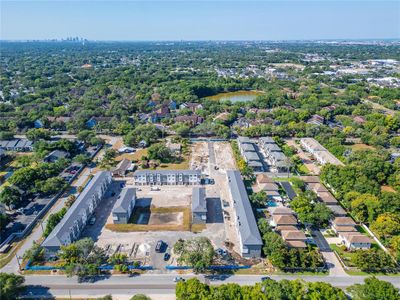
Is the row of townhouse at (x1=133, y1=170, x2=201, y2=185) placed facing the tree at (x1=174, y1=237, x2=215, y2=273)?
yes

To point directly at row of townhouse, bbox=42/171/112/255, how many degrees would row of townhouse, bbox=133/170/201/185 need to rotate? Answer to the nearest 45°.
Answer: approximately 45° to its right

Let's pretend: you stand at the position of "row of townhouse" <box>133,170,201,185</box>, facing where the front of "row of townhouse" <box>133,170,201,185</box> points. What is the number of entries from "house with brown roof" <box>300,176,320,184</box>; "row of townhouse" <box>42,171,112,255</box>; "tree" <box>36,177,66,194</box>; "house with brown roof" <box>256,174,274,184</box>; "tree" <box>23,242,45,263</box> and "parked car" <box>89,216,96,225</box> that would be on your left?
2

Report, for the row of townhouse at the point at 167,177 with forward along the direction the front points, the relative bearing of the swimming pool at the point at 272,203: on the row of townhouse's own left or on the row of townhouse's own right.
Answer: on the row of townhouse's own left

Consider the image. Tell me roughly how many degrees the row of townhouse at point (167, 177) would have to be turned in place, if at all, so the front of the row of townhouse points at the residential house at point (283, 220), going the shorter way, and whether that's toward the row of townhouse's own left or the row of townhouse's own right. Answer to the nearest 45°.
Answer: approximately 45° to the row of townhouse's own left

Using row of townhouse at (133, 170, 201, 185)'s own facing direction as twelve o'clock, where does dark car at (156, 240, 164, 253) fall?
The dark car is roughly at 12 o'clock from the row of townhouse.

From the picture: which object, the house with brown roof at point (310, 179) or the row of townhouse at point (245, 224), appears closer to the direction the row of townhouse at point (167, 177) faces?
the row of townhouse

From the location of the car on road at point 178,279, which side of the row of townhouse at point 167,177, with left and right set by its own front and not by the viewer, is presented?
front

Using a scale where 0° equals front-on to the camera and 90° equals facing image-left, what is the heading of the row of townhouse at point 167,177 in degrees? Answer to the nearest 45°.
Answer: approximately 0°

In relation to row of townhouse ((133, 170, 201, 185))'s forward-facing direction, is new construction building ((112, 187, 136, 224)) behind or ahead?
ahead

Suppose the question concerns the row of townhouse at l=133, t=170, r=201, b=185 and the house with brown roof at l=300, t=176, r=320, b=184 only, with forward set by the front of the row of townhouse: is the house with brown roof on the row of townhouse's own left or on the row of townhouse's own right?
on the row of townhouse's own left

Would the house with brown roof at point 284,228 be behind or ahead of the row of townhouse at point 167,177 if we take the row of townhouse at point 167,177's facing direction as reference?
ahead

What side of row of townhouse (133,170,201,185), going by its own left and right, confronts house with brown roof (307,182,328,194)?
left

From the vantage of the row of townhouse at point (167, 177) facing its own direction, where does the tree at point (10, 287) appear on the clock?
The tree is roughly at 1 o'clock from the row of townhouse.
